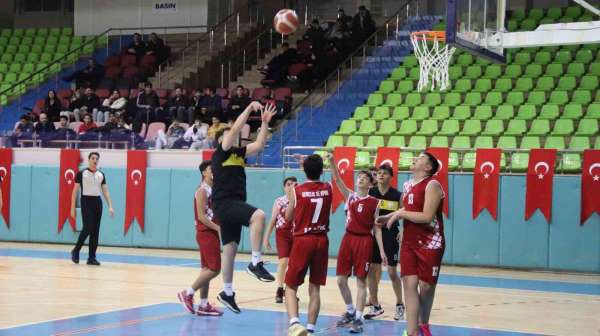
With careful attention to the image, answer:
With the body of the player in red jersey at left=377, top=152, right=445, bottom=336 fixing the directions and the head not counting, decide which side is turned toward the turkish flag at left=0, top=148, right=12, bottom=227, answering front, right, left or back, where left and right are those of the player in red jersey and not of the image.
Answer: right

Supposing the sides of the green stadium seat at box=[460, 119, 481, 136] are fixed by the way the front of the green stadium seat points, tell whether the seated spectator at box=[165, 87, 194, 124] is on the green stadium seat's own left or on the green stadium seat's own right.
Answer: on the green stadium seat's own right

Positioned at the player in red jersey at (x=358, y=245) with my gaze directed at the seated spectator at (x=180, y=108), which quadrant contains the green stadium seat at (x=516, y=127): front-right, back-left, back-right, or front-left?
front-right

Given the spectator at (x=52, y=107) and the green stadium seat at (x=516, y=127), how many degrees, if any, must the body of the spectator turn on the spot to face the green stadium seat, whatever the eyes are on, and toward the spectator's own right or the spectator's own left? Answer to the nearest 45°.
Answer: approximately 45° to the spectator's own left

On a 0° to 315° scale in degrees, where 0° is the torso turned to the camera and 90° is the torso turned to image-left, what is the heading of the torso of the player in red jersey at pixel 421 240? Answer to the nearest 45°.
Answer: approximately 45°

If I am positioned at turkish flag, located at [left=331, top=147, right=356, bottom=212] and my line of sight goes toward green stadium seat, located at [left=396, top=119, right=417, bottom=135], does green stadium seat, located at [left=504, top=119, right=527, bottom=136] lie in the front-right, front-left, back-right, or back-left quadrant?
front-right

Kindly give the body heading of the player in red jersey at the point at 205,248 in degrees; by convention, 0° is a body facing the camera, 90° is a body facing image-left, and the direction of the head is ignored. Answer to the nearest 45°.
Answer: approximately 270°

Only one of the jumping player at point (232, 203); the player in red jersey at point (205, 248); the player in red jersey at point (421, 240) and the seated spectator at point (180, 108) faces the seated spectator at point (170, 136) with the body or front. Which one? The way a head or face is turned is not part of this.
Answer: the seated spectator at point (180, 108)

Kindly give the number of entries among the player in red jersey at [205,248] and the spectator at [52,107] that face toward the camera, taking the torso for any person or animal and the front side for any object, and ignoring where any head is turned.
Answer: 1

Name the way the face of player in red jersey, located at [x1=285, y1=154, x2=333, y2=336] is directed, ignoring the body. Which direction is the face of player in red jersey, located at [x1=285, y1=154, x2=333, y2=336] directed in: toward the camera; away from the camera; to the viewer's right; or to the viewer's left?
away from the camera

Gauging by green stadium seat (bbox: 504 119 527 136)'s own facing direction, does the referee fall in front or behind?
in front

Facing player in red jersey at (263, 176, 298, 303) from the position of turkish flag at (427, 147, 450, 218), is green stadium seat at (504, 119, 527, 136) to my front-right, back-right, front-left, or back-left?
back-left

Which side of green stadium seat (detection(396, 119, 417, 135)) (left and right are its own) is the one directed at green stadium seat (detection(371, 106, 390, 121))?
right

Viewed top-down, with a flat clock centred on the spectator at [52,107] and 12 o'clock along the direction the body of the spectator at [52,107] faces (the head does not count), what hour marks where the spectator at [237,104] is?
the spectator at [237,104] is roughly at 10 o'clock from the spectator at [52,107].

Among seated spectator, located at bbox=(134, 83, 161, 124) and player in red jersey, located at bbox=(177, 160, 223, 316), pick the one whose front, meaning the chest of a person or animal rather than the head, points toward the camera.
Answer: the seated spectator

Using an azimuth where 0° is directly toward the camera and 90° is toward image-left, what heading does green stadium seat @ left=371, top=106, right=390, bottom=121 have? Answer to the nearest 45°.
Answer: approximately 45°

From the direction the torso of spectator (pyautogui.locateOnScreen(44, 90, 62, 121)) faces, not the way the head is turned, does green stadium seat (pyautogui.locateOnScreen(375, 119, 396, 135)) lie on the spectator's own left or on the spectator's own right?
on the spectator's own left

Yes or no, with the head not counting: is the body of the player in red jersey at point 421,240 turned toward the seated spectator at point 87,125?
no

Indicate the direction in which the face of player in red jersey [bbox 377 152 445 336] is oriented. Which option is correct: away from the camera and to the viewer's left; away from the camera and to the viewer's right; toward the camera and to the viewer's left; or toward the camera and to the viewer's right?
toward the camera and to the viewer's left

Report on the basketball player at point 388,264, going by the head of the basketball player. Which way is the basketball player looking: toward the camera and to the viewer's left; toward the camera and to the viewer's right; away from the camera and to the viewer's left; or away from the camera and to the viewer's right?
toward the camera and to the viewer's left
